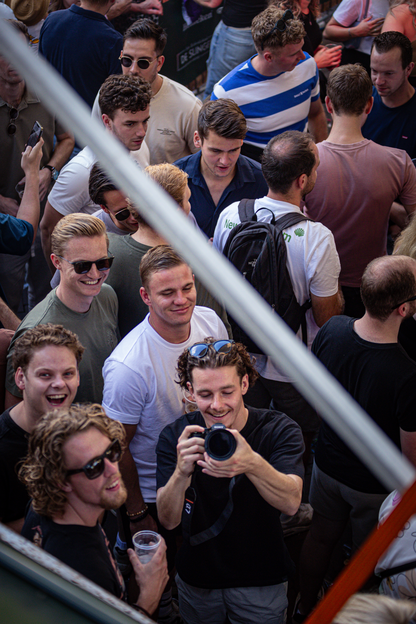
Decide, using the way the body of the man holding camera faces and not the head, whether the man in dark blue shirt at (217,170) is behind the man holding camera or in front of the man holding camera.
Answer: behind

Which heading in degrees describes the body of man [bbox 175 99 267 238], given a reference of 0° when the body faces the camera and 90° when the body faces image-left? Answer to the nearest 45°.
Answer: approximately 0°

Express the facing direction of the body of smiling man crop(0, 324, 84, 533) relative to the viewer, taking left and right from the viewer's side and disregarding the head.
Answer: facing the viewer and to the right of the viewer

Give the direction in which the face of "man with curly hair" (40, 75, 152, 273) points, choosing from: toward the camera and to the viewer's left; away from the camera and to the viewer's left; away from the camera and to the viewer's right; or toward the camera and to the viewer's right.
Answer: toward the camera and to the viewer's right

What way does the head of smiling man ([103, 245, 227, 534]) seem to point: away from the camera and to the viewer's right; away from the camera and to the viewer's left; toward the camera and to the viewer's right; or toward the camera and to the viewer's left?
toward the camera and to the viewer's right

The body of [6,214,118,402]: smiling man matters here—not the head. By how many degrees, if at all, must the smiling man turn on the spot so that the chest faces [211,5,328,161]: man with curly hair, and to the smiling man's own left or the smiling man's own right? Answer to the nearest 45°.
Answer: approximately 90° to the smiling man's own left

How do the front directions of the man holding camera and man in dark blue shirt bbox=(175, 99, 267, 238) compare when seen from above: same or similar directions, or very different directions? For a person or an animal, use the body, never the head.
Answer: same or similar directions

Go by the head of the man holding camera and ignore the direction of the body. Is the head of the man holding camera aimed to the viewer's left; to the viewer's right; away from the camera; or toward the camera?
toward the camera

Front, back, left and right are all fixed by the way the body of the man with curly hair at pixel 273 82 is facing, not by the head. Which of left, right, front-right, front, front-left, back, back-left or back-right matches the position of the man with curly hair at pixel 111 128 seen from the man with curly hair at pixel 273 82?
right

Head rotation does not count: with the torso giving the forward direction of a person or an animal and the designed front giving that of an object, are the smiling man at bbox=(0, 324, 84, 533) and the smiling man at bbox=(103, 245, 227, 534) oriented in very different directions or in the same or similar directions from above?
same or similar directions

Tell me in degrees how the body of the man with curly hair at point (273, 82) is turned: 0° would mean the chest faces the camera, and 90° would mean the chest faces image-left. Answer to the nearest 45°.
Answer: approximately 315°
